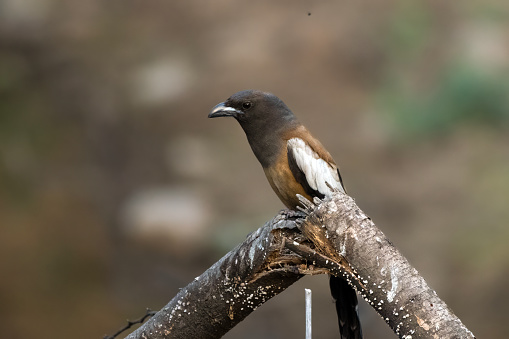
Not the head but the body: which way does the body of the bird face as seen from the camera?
to the viewer's left
